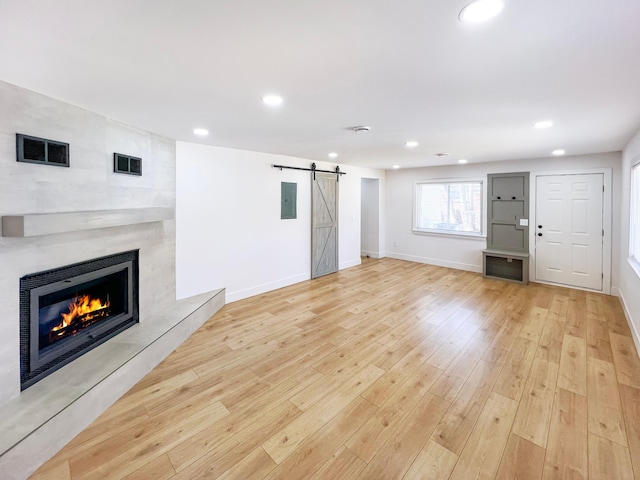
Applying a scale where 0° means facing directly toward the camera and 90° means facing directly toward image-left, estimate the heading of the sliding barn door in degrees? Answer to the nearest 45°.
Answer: approximately 315°

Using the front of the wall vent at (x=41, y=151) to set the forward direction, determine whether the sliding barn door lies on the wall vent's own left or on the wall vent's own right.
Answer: on the wall vent's own left

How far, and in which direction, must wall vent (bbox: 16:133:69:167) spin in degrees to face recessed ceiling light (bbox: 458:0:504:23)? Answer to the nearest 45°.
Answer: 0° — it already faces it

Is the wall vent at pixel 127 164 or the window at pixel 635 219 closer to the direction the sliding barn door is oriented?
the window
